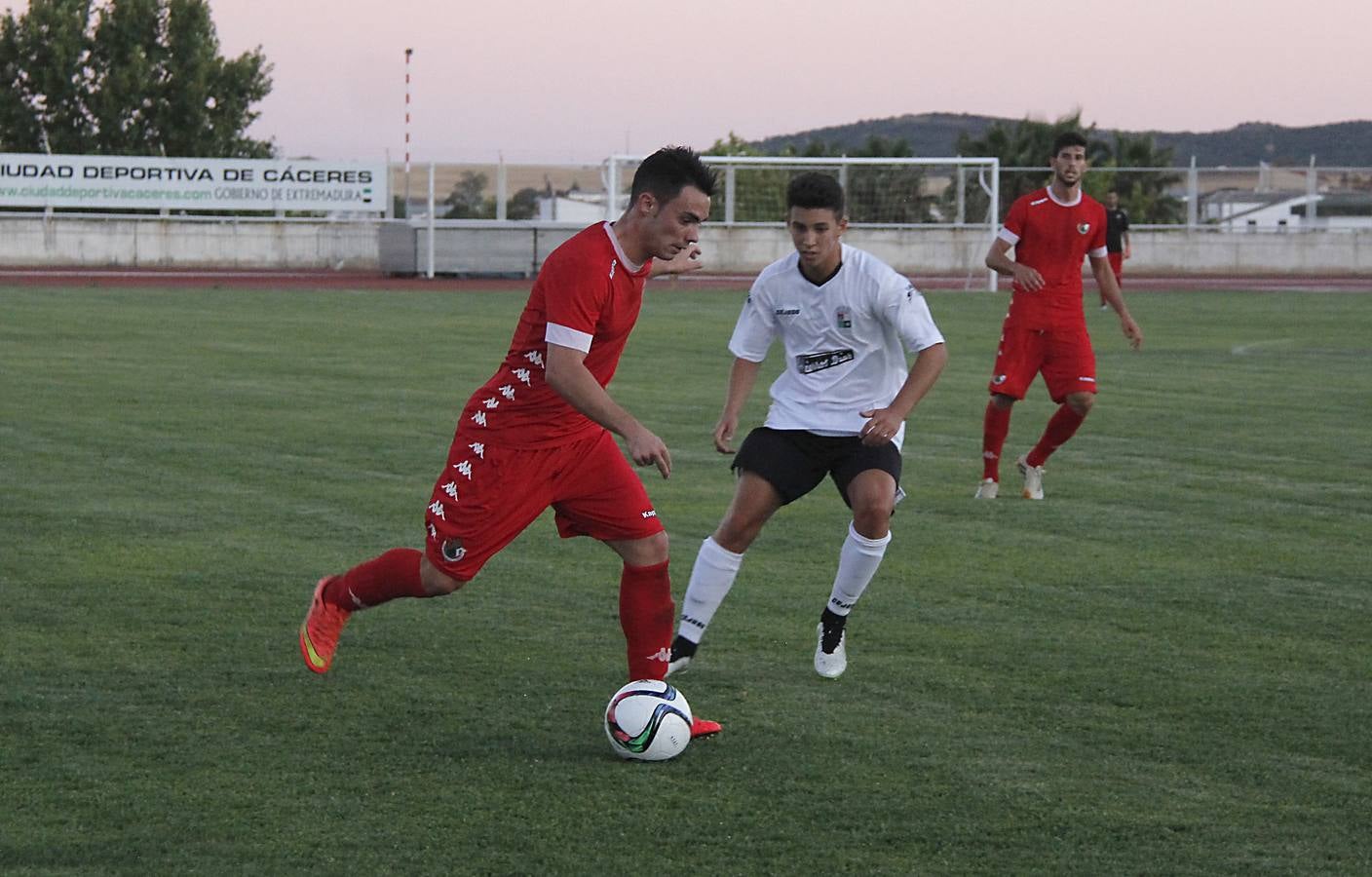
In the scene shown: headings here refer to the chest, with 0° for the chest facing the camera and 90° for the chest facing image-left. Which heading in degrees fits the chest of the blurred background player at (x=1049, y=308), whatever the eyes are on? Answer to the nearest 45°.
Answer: approximately 0°

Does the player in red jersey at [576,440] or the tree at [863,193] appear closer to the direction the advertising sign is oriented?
the player in red jersey

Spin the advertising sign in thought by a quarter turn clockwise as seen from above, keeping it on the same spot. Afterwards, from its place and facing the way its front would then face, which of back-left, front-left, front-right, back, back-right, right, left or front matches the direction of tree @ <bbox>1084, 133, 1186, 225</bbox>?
back

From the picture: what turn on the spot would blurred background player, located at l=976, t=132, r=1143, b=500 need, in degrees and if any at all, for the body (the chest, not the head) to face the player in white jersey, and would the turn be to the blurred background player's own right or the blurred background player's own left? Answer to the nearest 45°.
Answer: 0° — they already face them

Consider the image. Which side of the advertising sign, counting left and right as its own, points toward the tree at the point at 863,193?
left

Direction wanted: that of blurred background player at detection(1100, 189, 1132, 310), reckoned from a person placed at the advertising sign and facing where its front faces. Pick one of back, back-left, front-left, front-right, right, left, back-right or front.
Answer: front-left

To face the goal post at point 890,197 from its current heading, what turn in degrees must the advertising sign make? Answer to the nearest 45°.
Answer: approximately 90° to its left

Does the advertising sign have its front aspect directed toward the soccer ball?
yes

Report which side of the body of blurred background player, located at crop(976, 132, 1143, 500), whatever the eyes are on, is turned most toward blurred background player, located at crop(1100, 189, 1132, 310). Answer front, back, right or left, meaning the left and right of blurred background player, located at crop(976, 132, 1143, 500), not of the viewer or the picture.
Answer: back
